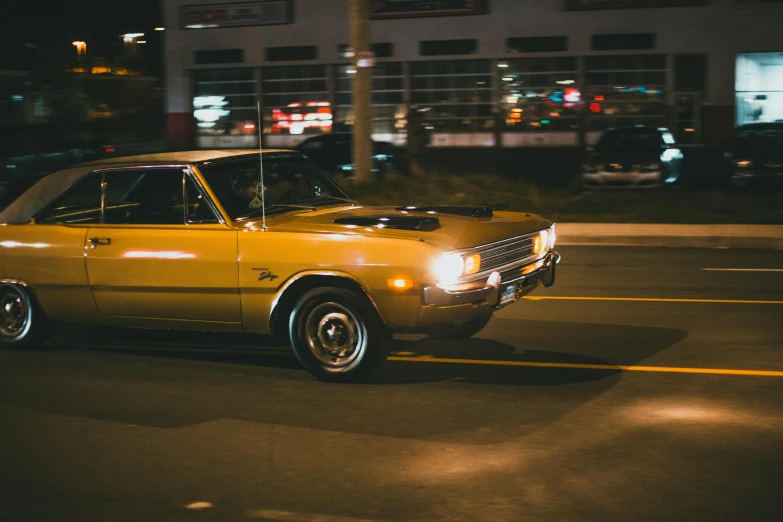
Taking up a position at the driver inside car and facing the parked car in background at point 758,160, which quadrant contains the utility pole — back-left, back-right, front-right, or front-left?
front-left

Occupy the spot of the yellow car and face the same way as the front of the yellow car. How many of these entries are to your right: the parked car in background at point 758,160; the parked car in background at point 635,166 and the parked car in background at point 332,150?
0

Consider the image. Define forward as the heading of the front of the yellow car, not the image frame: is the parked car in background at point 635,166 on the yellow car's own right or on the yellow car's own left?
on the yellow car's own left

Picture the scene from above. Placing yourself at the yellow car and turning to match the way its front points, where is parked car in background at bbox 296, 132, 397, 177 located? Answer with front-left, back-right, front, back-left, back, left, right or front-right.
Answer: back-left

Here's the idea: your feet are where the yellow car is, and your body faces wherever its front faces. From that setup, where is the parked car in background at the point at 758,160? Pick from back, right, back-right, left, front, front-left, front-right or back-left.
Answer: left

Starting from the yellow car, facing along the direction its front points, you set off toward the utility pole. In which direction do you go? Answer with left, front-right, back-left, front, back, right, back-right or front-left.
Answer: back-left

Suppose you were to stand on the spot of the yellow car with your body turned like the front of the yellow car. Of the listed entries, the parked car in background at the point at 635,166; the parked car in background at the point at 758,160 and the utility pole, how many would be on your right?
0

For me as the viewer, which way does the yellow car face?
facing the viewer and to the right of the viewer
